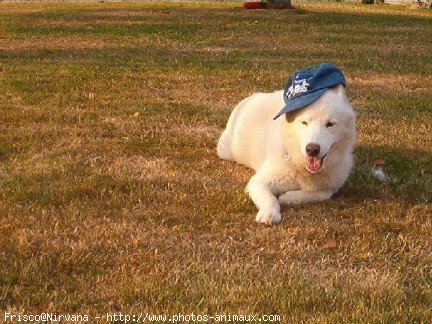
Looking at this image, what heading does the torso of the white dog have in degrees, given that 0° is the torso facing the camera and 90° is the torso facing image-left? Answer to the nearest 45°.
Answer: approximately 315°

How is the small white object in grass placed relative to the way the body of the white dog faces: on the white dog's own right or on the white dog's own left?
on the white dog's own left
